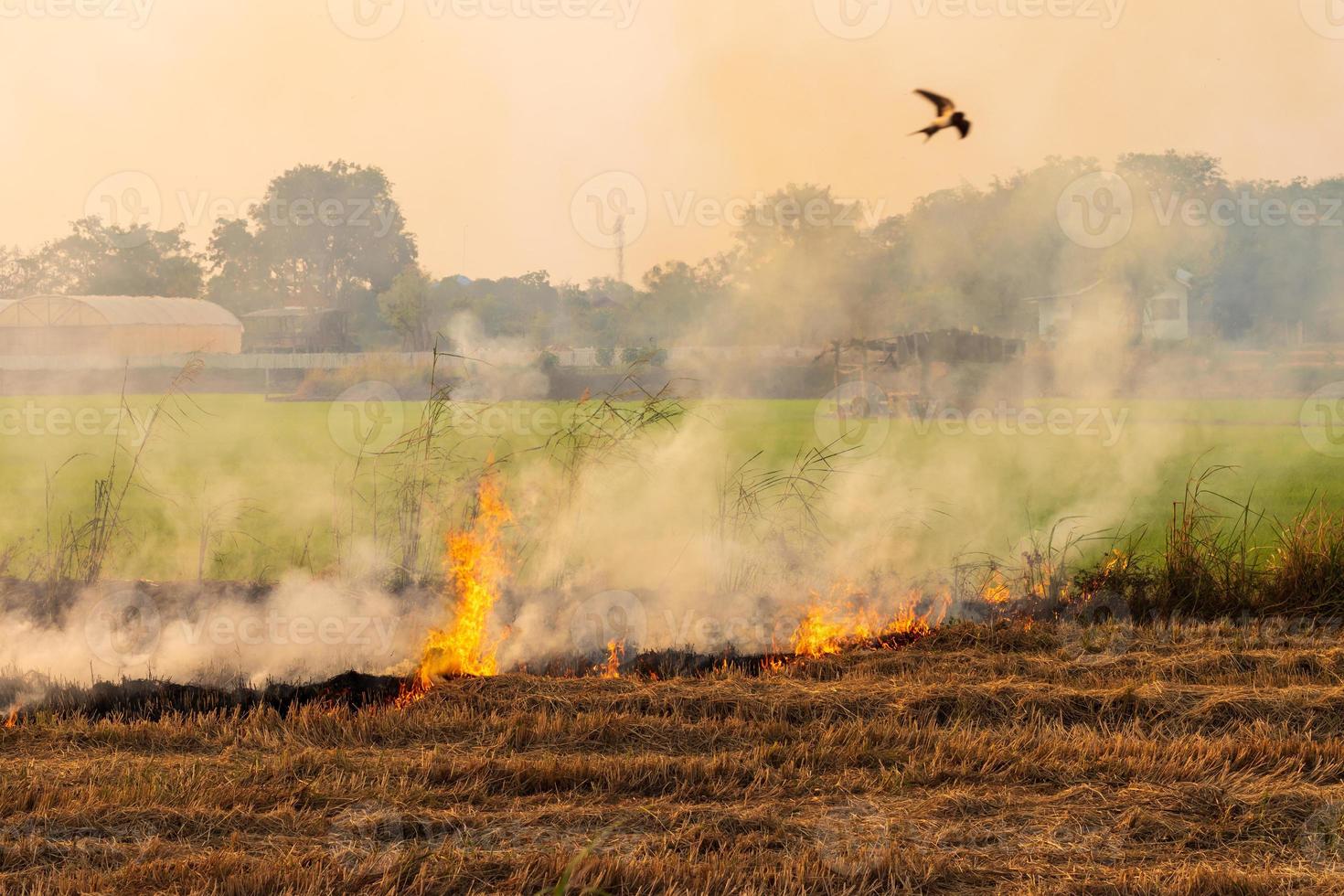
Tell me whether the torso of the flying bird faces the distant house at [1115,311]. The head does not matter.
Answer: no

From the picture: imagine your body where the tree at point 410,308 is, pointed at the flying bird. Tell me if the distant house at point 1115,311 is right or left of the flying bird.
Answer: left

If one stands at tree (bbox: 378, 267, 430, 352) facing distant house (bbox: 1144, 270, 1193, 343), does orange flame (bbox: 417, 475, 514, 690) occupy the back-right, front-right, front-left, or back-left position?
front-right

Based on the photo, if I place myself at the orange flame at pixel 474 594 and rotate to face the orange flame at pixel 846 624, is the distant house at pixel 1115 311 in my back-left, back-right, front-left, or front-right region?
front-left

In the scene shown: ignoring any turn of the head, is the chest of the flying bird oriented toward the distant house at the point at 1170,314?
no
